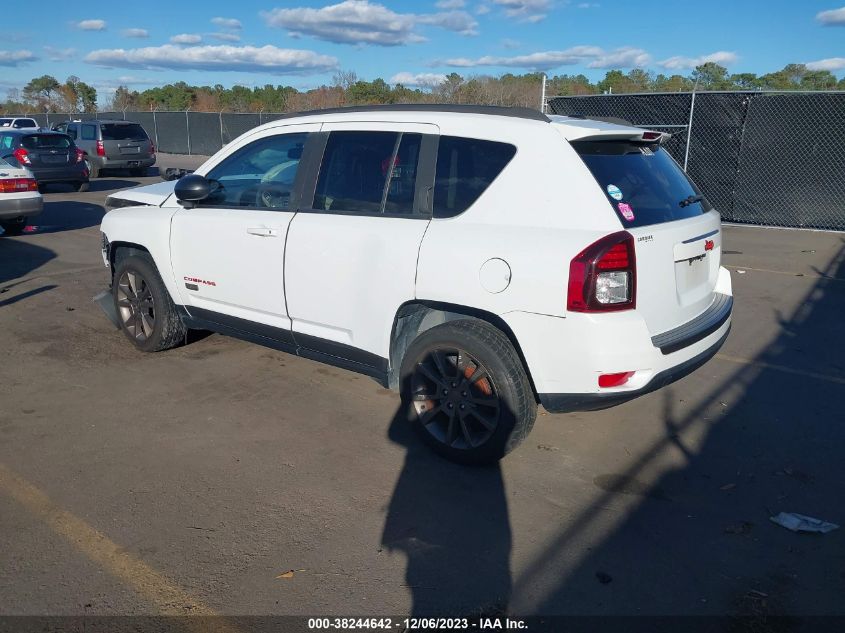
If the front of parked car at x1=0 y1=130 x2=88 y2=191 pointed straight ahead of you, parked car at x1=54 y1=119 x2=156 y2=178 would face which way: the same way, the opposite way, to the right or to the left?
the same way

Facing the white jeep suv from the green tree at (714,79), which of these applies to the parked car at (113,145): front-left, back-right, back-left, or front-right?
front-right

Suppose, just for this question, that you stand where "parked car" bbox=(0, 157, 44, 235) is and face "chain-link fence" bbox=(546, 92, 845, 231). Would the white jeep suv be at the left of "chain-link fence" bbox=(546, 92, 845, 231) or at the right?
right

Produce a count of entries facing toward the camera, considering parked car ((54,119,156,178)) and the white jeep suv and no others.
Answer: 0

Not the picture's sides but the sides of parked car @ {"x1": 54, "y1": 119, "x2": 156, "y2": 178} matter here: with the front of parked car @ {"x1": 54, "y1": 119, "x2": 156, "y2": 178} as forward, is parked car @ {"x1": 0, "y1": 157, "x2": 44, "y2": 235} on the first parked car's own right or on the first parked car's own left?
on the first parked car's own left

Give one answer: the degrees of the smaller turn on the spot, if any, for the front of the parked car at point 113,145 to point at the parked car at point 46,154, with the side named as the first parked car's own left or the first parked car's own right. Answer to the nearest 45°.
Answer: approximately 135° to the first parked car's own left

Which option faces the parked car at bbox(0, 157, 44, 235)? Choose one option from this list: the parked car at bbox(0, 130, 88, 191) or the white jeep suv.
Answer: the white jeep suv

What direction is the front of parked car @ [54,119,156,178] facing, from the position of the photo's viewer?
facing away from the viewer and to the left of the viewer

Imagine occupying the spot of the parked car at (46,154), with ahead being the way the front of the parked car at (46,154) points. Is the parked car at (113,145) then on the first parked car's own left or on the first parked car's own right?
on the first parked car's own right

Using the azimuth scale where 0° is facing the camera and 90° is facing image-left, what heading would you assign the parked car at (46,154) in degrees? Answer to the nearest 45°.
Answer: approximately 135°

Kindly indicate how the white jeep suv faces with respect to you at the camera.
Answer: facing away from the viewer and to the left of the viewer

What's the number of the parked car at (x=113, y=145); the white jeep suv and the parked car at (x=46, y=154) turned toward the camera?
0

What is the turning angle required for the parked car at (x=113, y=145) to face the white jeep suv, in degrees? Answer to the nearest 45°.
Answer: approximately 135° to its left

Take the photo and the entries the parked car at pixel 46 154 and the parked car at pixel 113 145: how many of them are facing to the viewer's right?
0
